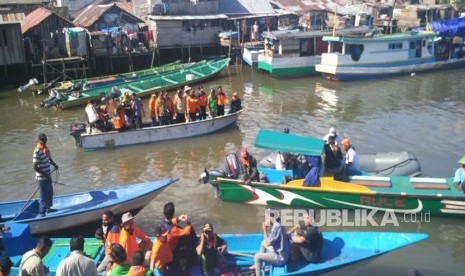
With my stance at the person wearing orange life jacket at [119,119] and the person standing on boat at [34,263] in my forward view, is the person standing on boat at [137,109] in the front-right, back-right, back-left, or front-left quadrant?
back-left

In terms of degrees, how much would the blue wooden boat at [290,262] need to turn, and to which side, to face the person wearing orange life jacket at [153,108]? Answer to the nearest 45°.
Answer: approximately 90° to its left

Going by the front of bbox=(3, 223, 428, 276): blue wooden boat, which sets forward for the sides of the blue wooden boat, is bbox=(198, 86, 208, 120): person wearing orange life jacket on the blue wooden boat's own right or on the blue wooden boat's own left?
on the blue wooden boat's own left

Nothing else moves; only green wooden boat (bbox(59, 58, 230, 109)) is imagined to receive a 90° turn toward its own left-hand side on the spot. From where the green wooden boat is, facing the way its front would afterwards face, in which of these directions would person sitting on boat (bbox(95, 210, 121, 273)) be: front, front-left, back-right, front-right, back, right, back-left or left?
back-left

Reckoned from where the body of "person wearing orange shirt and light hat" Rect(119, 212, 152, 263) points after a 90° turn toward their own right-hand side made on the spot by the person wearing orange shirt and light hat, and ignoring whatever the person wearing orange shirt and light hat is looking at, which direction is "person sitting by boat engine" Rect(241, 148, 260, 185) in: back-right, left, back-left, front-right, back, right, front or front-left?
back

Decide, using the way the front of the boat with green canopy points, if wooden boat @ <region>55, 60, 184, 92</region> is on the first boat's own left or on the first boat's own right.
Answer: on the first boat's own left

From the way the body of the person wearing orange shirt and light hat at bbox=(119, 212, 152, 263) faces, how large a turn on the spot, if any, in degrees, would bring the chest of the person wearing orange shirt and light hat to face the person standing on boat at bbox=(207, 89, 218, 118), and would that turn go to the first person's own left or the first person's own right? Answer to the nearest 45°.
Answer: approximately 135° to the first person's own left

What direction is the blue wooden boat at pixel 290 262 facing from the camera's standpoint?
to the viewer's right
